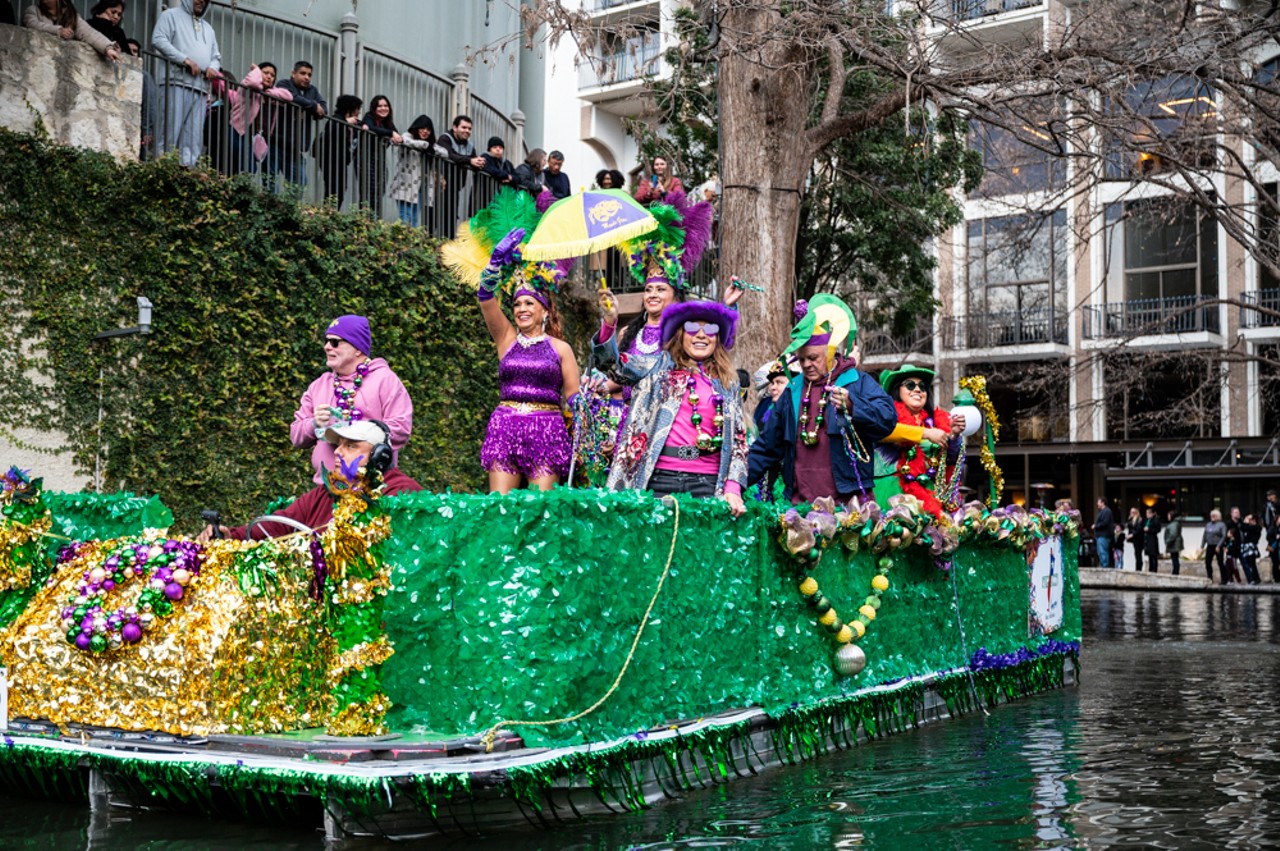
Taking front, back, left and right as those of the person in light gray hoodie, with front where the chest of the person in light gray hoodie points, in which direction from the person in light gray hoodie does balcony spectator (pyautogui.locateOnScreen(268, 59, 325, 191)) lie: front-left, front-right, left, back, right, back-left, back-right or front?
left

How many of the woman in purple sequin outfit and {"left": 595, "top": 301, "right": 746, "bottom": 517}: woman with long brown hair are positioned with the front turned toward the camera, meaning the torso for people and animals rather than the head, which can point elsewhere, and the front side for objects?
2

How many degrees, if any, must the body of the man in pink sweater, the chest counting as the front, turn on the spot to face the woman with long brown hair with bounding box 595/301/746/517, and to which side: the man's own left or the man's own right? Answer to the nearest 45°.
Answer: approximately 135° to the man's own left

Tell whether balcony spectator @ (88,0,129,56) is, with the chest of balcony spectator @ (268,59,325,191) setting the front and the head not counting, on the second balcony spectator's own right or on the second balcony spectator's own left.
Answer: on the second balcony spectator's own right

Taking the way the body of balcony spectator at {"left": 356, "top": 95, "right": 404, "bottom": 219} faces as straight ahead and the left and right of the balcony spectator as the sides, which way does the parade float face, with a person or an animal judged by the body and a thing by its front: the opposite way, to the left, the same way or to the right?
to the right

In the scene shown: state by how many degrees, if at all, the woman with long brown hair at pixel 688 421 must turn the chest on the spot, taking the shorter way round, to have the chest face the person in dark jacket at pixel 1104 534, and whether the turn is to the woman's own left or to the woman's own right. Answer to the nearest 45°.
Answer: approximately 180°

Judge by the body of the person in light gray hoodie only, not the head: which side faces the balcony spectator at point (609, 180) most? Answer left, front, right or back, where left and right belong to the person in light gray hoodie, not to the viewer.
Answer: left

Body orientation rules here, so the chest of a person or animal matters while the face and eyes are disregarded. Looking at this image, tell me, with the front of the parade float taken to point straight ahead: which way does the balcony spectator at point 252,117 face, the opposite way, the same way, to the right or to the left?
to the left

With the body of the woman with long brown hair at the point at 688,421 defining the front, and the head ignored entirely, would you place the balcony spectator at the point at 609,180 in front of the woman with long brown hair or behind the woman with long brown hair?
behind

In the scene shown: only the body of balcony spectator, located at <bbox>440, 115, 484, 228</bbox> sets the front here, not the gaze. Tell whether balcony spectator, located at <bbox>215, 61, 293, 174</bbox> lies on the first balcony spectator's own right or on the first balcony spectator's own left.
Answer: on the first balcony spectator's own right

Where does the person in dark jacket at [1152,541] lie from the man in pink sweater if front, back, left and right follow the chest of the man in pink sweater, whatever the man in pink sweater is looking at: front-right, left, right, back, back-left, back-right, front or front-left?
back

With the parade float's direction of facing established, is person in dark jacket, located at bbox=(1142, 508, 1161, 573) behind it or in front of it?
behind

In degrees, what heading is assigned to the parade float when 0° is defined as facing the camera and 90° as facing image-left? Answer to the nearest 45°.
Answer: approximately 45°

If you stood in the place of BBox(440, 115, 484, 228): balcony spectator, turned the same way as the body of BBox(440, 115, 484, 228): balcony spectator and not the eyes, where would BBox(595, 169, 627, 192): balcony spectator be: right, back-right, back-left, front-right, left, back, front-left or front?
front-left
